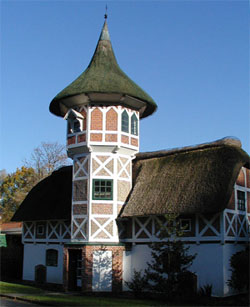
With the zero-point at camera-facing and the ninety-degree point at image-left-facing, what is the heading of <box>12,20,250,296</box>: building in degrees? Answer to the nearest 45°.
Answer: approximately 0°

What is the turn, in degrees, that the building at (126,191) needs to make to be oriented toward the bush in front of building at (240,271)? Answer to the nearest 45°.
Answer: approximately 45° to its left

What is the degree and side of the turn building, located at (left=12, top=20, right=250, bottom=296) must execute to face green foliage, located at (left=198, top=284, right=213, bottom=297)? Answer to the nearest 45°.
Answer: approximately 45° to its left

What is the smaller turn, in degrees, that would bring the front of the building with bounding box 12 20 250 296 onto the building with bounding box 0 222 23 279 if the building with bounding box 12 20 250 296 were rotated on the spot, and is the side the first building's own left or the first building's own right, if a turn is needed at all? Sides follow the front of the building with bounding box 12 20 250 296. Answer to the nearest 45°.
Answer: approximately 135° to the first building's own right
